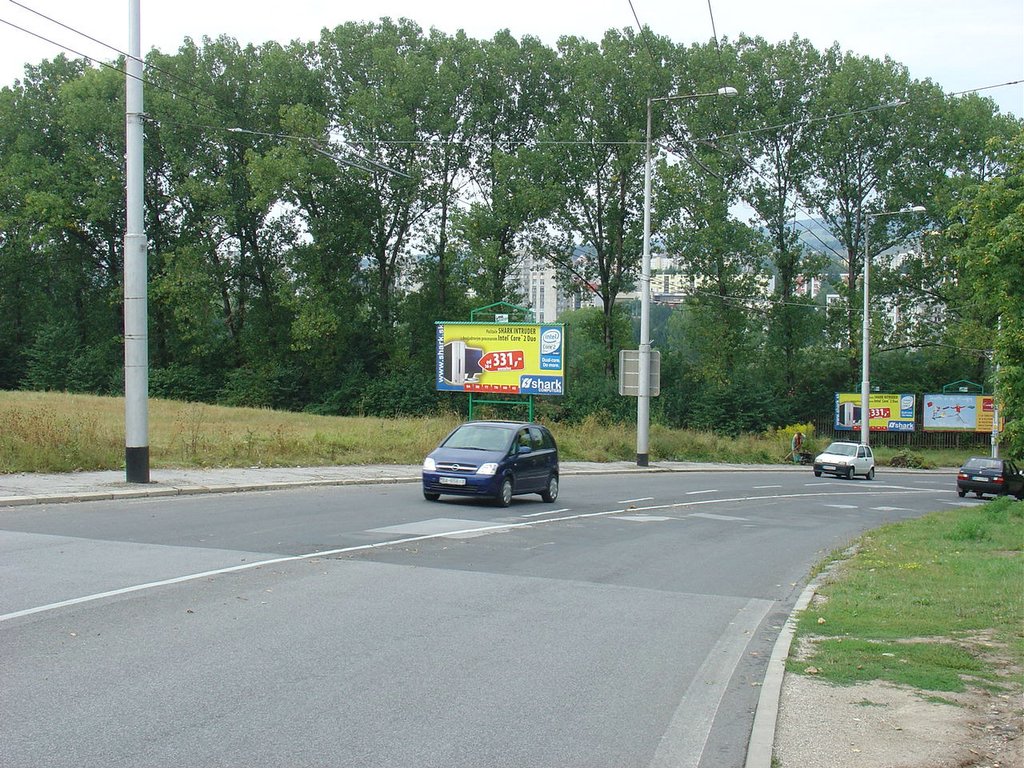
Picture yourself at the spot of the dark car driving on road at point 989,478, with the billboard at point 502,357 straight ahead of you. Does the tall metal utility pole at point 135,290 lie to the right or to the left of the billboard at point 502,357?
left

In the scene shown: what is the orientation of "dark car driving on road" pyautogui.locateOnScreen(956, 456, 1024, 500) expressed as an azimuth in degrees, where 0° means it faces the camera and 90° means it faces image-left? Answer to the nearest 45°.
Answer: approximately 225°

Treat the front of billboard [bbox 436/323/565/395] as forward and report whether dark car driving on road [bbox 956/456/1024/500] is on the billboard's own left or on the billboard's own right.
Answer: on the billboard's own left

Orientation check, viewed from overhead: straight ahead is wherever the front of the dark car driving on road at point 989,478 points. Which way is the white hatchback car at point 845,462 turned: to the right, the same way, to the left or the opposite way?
the opposite way

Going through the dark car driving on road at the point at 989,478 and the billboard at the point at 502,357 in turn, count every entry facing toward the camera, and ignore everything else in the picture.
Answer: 1

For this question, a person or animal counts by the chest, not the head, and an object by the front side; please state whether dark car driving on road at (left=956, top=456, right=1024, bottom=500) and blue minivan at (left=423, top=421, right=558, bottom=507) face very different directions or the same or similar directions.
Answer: very different directions

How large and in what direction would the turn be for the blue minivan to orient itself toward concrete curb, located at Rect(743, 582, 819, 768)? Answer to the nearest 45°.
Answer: approximately 45° to its left

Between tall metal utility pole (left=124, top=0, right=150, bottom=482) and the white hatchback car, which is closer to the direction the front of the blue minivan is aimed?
the tall metal utility pole

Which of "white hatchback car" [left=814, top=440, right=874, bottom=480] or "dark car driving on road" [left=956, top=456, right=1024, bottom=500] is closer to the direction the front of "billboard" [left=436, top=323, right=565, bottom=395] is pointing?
the dark car driving on road
